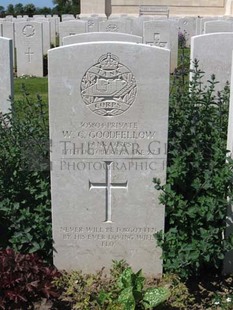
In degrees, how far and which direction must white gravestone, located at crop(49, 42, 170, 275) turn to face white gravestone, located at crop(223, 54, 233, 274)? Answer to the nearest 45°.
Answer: approximately 90° to its left

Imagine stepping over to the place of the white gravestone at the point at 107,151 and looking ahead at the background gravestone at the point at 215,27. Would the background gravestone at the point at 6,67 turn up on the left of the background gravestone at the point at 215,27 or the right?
left

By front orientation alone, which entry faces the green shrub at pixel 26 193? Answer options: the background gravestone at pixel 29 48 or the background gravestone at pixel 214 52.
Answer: the background gravestone at pixel 29 48

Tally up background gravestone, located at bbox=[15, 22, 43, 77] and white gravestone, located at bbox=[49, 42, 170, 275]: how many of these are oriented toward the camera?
2

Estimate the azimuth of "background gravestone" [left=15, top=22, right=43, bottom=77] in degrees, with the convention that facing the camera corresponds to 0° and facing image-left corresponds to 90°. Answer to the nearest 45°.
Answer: approximately 0°
